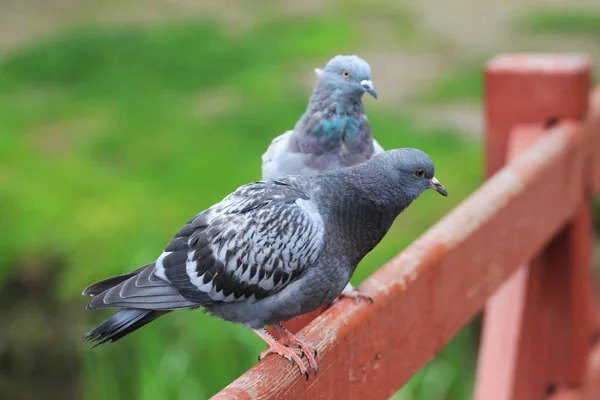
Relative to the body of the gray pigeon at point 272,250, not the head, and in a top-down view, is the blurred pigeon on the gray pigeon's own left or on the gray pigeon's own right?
on the gray pigeon's own left

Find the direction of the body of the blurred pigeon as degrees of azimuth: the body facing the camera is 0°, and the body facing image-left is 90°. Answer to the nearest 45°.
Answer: approximately 315°

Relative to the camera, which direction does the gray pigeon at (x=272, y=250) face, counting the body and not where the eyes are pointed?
to the viewer's right

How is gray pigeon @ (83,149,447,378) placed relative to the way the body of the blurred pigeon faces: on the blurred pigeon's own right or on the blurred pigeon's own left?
on the blurred pigeon's own right

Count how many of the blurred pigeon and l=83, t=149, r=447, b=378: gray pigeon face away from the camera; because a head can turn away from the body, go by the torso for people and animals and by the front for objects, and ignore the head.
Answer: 0
